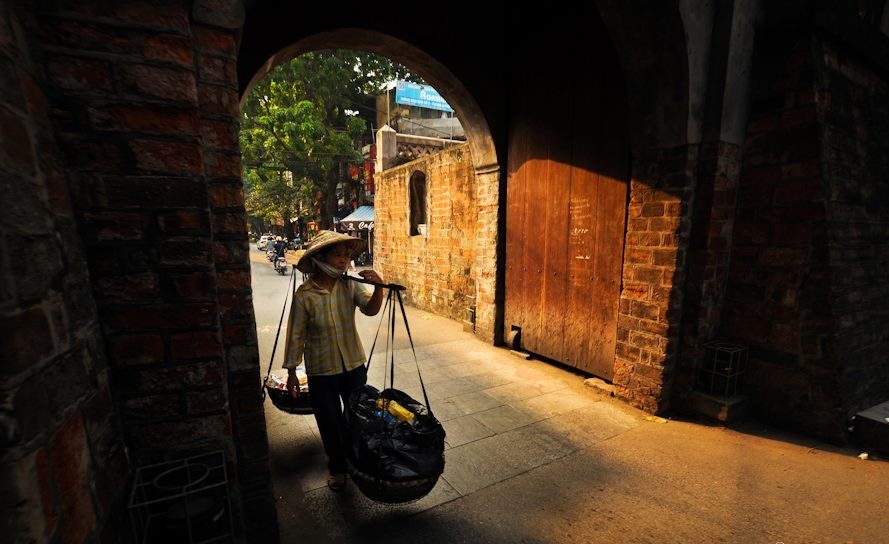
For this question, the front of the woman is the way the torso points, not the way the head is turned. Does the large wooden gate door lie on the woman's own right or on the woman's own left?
on the woman's own left

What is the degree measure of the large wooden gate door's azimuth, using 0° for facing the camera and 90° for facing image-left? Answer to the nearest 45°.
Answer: approximately 45°

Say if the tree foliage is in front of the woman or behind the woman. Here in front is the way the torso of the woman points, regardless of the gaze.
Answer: behind

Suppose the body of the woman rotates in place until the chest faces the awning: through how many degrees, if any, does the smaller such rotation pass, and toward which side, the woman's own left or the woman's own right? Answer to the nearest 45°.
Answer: approximately 135° to the woman's own left

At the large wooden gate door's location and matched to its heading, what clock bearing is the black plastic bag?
The black plastic bag is roughly at 11 o'clock from the large wooden gate door.

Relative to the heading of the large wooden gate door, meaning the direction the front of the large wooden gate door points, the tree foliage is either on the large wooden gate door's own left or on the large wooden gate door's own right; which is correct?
on the large wooden gate door's own right

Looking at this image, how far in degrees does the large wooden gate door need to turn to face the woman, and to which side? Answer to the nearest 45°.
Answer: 0° — it already faces them

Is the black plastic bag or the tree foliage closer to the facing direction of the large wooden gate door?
the black plastic bag

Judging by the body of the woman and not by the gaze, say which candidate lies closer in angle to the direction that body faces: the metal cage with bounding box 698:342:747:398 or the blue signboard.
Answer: the metal cage

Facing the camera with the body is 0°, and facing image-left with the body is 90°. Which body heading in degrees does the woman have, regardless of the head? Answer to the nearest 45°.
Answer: approximately 315°
